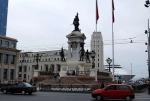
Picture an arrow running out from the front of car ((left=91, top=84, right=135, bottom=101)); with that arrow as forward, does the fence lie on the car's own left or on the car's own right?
on the car's own right

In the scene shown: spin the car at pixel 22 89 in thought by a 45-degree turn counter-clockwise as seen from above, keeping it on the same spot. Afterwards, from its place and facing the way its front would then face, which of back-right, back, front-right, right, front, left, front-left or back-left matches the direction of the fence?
back-right

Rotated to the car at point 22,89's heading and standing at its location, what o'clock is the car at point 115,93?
the car at point 115,93 is roughly at 6 o'clock from the car at point 22,89.

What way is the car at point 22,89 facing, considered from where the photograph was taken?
facing away from the viewer and to the left of the viewer

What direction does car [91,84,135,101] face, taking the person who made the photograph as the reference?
facing to the left of the viewer
